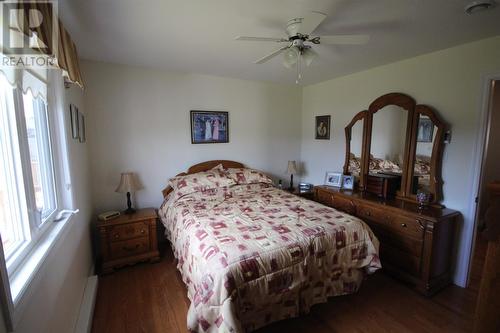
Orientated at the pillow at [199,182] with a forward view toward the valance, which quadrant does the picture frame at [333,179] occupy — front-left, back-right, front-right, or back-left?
back-left

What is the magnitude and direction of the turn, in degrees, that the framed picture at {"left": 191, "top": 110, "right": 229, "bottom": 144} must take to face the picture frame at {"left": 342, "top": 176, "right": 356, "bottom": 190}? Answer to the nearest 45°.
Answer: approximately 90° to its left

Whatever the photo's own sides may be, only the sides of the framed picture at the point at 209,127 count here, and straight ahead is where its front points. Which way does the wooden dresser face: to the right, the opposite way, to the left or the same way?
to the right

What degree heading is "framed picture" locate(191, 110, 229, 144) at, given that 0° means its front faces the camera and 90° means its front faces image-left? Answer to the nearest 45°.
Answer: approximately 0°

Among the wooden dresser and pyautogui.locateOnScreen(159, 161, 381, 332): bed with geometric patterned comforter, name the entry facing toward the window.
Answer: the wooden dresser

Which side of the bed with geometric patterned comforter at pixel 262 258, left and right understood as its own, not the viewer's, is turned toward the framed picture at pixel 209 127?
back

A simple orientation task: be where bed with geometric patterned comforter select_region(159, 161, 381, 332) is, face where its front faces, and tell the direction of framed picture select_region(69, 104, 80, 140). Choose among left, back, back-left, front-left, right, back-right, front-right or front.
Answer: back-right

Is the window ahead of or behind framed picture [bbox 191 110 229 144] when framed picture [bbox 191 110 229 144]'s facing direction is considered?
ahead

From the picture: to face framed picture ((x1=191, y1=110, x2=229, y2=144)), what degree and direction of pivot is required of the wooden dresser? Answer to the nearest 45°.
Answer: approximately 45° to its right

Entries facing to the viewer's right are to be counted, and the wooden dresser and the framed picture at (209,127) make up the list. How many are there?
0
